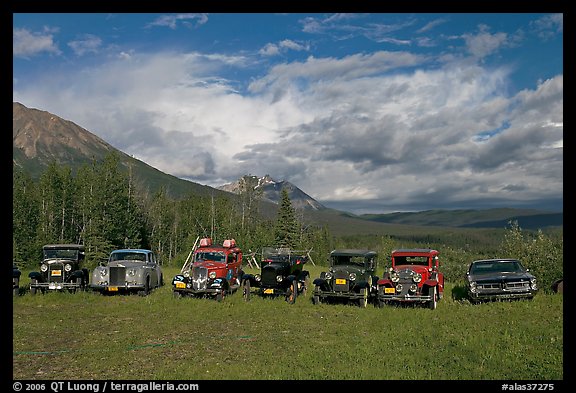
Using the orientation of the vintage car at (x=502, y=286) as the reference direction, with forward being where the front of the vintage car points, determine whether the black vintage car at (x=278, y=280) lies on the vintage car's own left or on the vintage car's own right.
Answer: on the vintage car's own right

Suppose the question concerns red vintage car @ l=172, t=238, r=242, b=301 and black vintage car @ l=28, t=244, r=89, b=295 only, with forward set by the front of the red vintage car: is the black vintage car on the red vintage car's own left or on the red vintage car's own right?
on the red vintage car's own right

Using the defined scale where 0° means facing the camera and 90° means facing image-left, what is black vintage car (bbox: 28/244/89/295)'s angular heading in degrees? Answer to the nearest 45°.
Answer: approximately 0°

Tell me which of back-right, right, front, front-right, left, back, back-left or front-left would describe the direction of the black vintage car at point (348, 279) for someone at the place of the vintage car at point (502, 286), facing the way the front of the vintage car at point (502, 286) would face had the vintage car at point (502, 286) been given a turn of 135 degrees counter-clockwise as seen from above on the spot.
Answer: back-left

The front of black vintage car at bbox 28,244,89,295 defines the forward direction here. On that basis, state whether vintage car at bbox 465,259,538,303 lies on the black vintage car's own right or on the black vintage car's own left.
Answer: on the black vintage car's own left

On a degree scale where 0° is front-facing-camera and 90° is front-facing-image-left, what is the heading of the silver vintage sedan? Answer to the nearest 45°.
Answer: approximately 45°

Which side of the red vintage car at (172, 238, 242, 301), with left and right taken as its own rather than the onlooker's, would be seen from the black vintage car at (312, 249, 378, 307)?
left

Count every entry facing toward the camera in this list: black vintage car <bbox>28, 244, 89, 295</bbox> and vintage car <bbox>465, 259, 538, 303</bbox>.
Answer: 2

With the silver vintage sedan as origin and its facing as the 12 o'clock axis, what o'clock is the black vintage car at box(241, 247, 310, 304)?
The black vintage car is roughly at 8 o'clock from the silver vintage sedan.

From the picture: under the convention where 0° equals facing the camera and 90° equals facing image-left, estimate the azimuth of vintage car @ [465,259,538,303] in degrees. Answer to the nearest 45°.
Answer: approximately 0°
